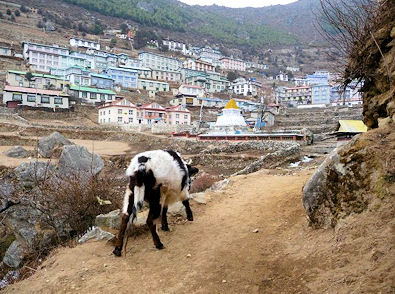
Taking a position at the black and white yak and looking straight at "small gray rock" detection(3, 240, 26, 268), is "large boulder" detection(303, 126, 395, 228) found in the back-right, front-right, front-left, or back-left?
back-right

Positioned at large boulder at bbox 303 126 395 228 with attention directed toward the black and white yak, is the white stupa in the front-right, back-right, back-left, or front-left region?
front-right

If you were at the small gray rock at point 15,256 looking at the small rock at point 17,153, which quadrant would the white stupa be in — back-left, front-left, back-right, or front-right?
front-right

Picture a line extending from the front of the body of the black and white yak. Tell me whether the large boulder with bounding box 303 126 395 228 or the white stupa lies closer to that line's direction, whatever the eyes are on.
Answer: the white stupa
